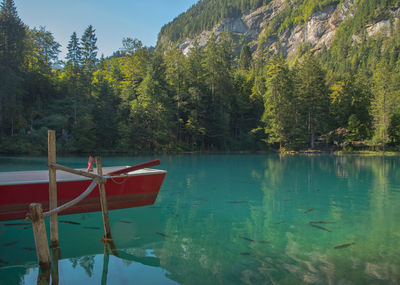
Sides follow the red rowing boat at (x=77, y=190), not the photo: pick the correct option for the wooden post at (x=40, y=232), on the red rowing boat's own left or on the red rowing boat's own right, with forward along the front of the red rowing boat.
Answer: on the red rowing boat's own right

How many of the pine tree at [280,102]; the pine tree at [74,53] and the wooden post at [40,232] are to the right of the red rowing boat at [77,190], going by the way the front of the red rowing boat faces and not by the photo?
1

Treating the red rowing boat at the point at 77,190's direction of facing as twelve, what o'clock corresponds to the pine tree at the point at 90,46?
The pine tree is roughly at 9 o'clock from the red rowing boat.

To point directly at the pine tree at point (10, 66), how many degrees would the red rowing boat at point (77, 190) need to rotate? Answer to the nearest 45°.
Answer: approximately 90° to its left

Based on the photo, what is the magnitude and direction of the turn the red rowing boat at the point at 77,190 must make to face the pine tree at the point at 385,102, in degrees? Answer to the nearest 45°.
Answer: approximately 45° to its left

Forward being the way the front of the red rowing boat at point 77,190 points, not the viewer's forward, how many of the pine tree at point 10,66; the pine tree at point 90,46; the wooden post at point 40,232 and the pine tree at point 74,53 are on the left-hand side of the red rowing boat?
3

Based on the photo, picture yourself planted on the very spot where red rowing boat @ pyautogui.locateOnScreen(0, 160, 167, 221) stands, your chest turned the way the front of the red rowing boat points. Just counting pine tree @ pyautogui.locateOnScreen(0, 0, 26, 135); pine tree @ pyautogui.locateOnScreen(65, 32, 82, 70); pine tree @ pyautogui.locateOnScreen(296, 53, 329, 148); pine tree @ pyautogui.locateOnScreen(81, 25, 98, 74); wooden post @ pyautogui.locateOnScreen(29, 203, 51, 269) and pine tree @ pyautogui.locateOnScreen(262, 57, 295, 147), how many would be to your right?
1

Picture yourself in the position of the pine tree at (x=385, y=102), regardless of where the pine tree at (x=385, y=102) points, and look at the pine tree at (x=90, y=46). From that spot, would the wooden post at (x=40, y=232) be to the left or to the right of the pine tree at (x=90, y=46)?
left

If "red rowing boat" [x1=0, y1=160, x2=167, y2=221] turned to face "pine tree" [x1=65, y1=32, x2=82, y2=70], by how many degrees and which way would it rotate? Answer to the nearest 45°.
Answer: approximately 90° to its left

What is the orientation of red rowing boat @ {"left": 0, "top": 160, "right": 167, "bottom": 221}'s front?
to the viewer's right

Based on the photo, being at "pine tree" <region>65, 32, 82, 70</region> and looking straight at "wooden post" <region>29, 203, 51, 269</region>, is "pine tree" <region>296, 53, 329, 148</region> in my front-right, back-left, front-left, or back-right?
front-left

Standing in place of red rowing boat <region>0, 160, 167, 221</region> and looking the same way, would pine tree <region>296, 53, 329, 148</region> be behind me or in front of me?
in front

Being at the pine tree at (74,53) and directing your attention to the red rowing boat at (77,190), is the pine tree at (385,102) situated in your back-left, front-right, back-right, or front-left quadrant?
front-left

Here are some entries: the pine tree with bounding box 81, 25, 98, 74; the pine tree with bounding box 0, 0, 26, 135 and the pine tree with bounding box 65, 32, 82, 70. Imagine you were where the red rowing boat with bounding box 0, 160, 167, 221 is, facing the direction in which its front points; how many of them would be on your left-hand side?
3

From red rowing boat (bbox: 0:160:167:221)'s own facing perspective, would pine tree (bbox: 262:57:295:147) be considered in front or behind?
in front
